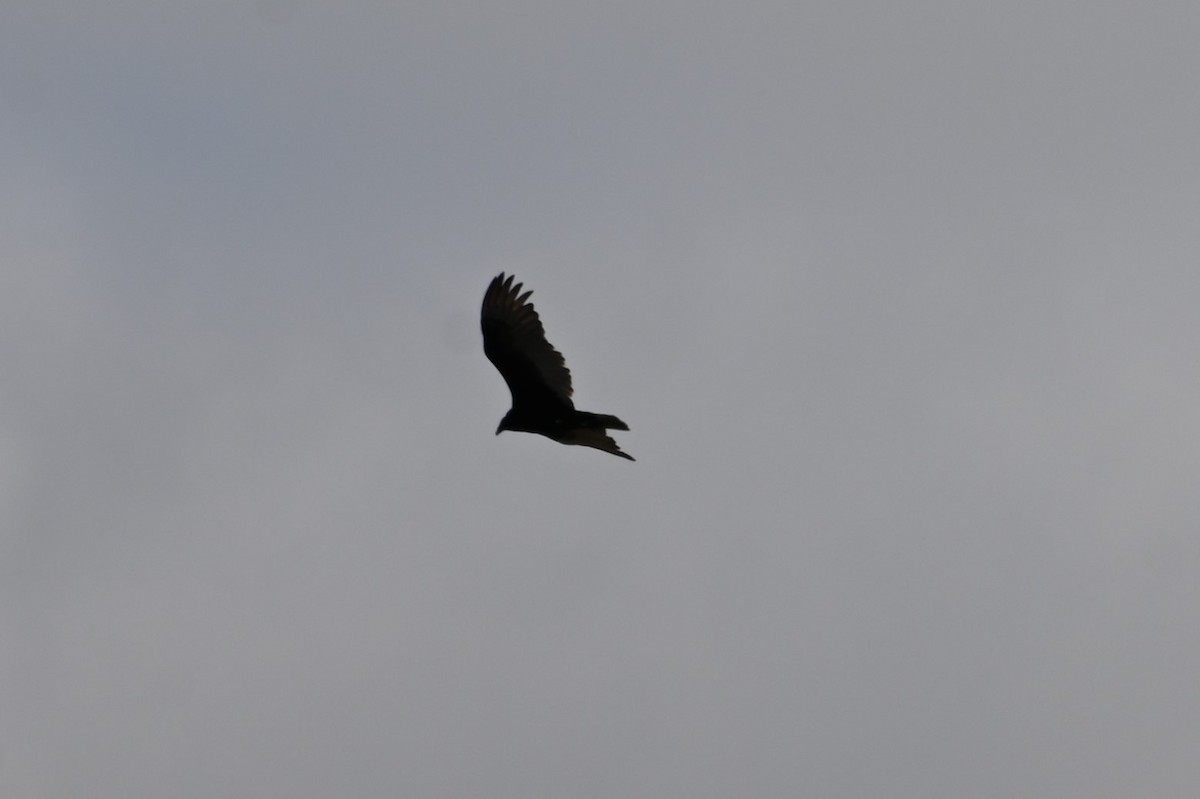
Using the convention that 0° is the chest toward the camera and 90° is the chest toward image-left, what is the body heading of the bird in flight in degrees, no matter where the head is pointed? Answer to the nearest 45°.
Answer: approximately 90°
